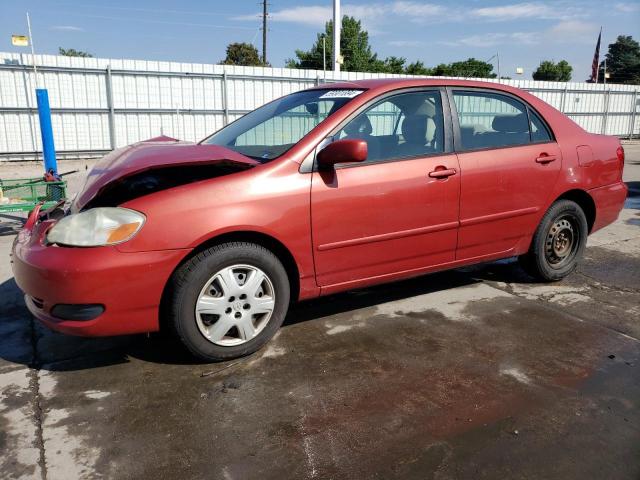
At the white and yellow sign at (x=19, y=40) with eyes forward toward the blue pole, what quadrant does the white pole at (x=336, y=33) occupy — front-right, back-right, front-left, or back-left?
back-left

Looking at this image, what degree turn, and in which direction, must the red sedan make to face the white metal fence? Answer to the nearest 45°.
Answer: approximately 90° to its right

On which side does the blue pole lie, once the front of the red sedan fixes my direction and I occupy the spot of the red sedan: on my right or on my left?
on my right

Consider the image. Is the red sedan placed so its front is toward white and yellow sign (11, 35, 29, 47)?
no

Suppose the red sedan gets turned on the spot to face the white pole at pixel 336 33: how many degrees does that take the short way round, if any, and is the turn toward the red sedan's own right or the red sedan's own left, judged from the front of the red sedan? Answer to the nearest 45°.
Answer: approximately 135° to the red sedan's own right

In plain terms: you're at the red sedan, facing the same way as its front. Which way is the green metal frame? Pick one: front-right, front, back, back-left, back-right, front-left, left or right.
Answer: right

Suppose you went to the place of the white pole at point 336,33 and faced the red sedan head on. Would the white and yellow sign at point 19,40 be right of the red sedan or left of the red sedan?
right

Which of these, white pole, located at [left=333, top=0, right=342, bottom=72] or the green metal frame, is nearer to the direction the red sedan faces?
the green metal frame

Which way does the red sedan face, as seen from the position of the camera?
facing the viewer and to the left of the viewer
